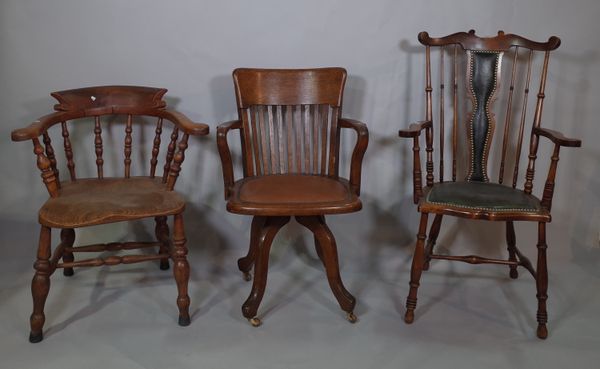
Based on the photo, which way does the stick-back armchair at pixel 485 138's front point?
toward the camera

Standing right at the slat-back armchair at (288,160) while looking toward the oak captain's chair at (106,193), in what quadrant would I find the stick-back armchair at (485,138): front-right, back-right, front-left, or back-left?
back-left

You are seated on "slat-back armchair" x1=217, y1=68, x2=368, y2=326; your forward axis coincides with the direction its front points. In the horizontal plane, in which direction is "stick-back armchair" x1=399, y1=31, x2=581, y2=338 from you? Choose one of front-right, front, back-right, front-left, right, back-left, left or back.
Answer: left

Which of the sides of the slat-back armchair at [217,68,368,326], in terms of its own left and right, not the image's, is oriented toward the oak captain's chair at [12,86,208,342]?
right

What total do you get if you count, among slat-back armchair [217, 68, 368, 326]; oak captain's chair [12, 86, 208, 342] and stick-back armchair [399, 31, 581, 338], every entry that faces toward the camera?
3

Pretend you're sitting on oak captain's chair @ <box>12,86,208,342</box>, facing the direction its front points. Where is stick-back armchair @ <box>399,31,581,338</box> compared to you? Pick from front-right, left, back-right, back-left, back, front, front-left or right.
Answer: left

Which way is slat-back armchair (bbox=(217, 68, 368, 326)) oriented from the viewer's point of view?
toward the camera

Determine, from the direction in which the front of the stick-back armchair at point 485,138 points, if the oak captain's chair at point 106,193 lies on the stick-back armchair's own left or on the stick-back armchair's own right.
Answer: on the stick-back armchair's own right
